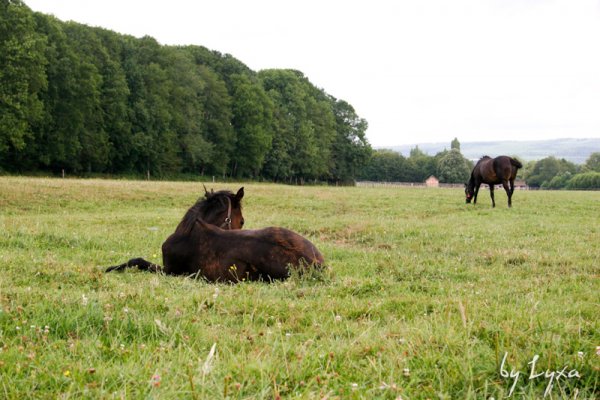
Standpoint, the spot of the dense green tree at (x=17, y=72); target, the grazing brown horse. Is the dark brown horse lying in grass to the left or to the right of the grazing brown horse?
right

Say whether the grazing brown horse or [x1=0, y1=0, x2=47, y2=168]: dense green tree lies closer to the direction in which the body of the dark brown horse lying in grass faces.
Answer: the dense green tree

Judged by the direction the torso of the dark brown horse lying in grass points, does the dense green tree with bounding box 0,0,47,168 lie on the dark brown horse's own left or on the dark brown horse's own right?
on the dark brown horse's own right

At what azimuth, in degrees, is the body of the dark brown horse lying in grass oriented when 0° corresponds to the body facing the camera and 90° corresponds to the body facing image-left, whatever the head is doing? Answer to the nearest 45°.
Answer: approximately 90°

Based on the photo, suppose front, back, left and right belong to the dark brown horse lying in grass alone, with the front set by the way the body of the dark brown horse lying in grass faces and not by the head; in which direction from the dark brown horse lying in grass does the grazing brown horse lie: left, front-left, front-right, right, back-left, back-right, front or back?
back-right
